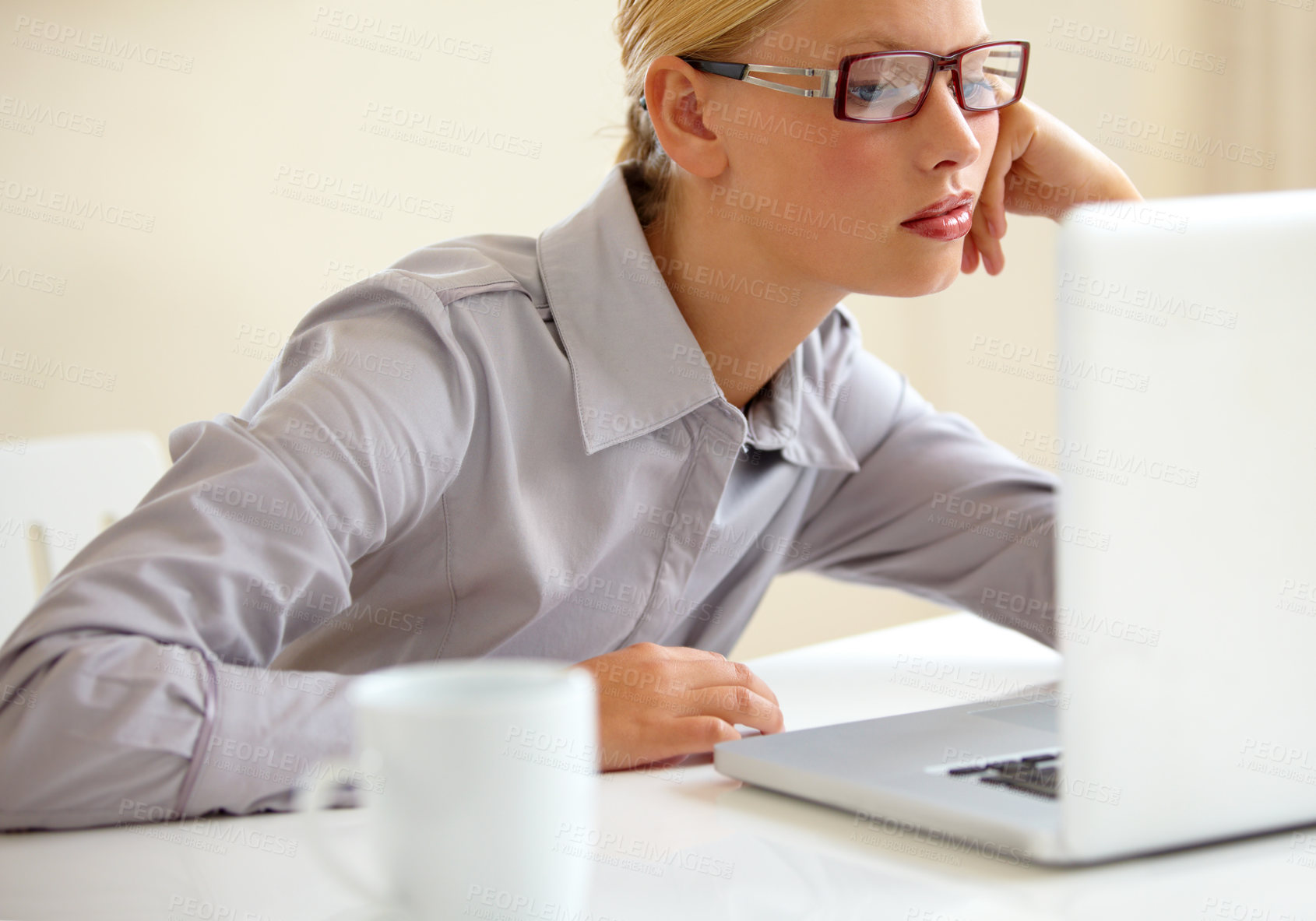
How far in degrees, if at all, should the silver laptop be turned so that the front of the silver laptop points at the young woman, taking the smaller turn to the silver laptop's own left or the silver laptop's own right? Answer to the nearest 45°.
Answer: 0° — it already faces them

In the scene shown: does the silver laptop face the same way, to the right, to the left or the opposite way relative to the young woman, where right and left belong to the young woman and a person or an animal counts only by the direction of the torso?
the opposite way

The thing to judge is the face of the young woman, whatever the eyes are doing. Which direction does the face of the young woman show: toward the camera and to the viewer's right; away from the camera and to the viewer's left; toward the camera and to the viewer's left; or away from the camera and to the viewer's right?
toward the camera and to the viewer's right

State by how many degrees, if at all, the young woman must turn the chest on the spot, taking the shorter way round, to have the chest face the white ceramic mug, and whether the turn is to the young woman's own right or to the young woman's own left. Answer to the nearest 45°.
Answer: approximately 45° to the young woman's own right

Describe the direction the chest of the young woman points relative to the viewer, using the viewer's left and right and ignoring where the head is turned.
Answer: facing the viewer and to the right of the viewer

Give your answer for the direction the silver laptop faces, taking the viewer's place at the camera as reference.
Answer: facing away from the viewer and to the left of the viewer

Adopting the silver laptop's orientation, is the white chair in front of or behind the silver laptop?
in front
